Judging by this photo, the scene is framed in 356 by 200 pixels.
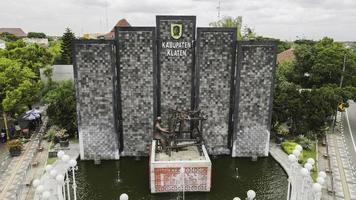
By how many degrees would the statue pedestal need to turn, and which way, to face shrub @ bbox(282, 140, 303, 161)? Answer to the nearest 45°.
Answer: approximately 135° to its left

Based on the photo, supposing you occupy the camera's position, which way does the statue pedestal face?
facing the viewer

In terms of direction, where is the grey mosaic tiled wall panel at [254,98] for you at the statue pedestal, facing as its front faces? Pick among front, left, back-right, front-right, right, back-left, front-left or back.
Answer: back-left

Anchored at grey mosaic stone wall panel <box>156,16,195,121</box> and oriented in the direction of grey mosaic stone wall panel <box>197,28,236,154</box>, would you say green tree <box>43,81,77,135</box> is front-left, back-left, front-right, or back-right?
back-left

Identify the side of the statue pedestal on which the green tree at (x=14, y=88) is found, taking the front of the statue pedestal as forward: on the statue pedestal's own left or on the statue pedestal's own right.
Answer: on the statue pedestal's own right

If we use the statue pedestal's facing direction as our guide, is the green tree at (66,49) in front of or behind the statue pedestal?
behind

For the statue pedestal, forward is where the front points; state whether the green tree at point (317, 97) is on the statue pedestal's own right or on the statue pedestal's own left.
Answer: on the statue pedestal's own left

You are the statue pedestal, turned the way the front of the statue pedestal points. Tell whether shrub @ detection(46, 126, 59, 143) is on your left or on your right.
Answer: on your right
